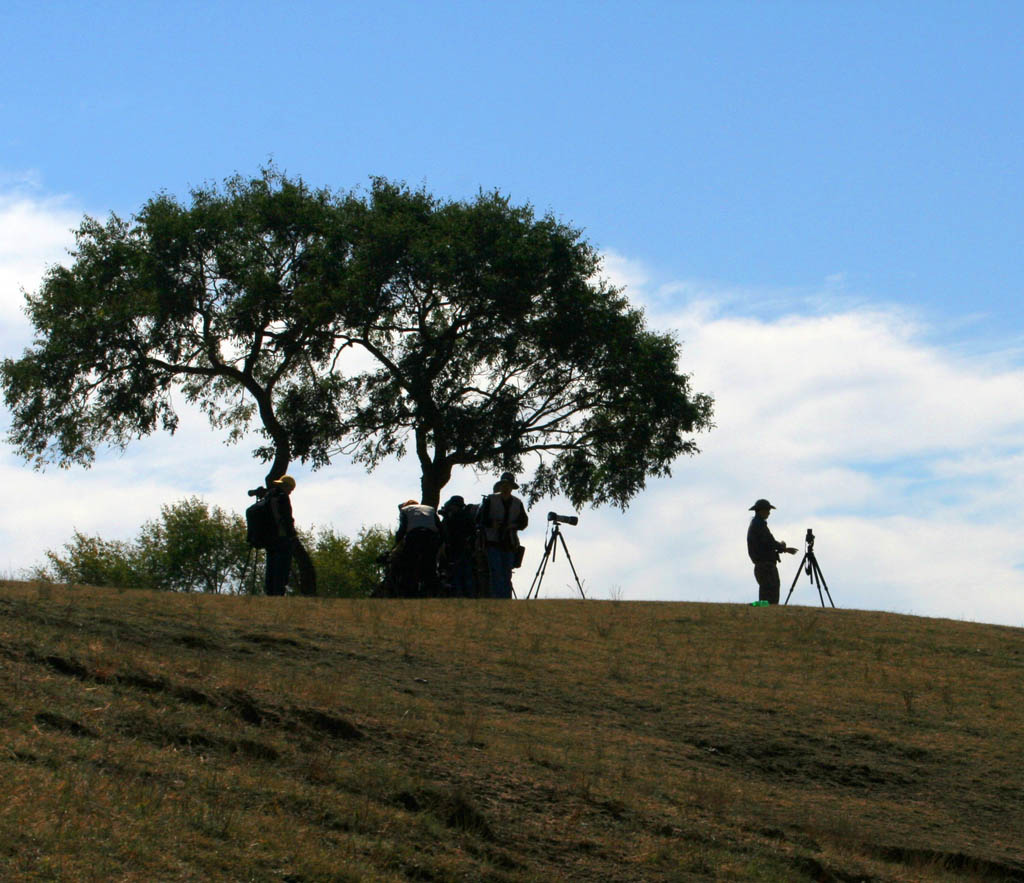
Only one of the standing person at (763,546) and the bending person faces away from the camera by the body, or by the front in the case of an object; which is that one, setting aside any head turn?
the bending person

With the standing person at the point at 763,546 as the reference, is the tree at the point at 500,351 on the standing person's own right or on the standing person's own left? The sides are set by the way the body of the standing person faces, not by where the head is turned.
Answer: on the standing person's own left

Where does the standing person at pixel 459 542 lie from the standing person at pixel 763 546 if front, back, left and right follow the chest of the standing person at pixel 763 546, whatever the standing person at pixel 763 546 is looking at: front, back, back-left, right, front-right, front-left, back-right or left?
back

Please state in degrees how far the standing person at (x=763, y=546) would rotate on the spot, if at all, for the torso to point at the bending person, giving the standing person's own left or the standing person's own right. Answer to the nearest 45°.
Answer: approximately 180°

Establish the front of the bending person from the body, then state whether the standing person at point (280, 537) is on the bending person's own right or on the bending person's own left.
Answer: on the bending person's own left

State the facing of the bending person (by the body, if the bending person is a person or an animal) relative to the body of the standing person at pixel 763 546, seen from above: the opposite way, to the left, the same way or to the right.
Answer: to the left

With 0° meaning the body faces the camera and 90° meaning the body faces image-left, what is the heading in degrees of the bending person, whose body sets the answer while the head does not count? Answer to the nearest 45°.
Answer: approximately 180°

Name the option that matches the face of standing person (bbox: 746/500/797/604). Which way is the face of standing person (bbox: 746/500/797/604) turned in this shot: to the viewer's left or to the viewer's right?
to the viewer's right

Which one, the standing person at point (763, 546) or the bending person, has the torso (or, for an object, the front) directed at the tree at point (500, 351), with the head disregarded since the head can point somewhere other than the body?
the bending person

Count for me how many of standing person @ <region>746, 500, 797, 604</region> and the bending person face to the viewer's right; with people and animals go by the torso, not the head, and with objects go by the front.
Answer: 1

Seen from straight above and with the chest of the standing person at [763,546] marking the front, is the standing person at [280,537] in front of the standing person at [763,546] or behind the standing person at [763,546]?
behind

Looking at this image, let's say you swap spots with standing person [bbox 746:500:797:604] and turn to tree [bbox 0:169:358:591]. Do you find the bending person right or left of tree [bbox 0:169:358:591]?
left

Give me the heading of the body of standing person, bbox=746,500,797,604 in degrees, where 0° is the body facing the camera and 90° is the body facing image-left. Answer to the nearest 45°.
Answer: approximately 270°
